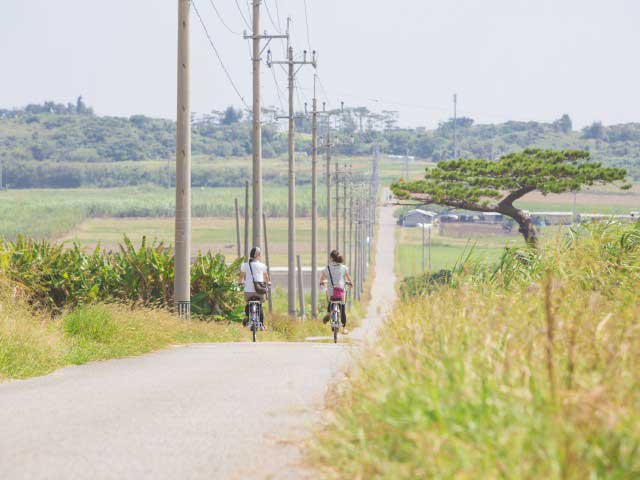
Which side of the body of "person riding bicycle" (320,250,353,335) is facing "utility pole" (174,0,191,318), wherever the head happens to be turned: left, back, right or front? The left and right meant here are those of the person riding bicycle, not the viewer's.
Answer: left

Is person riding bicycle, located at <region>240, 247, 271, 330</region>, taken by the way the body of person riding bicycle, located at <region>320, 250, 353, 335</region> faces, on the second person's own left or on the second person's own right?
on the second person's own left

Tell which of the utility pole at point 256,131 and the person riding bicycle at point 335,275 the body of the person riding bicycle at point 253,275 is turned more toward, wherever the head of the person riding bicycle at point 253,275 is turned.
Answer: the utility pole

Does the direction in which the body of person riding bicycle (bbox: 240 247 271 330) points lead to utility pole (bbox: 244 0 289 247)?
yes

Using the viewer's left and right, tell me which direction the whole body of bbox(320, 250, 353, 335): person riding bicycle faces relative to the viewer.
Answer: facing away from the viewer

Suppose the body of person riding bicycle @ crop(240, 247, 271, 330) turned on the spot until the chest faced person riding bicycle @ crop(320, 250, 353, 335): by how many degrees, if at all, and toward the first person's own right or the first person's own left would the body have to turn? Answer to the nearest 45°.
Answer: approximately 90° to the first person's own right

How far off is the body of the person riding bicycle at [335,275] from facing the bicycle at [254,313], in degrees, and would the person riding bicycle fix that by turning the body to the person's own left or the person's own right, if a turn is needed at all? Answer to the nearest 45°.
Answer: approximately 90° to the person's own left

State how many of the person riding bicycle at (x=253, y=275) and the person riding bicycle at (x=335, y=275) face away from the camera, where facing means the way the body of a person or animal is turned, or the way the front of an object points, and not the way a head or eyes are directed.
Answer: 2

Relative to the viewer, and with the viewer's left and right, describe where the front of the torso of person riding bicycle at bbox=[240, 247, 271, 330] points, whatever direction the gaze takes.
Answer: facing away from the viewer
